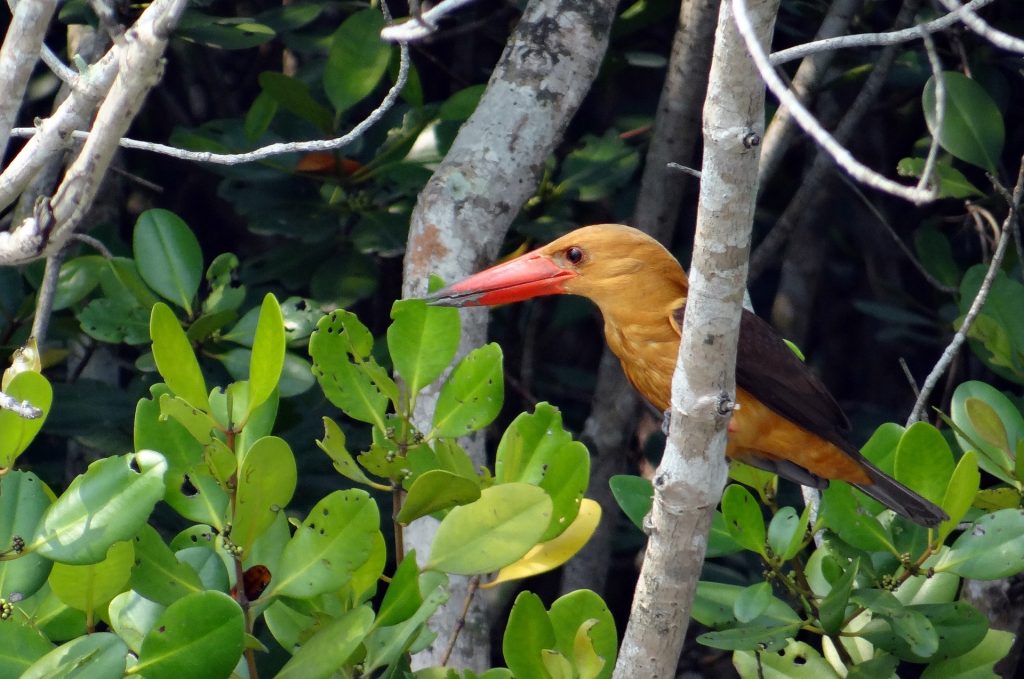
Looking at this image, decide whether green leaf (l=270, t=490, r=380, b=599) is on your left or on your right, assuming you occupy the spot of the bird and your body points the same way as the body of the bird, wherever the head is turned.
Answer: on your left

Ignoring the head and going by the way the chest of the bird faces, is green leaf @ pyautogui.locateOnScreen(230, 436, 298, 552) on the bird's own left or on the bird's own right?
on the bird's own left

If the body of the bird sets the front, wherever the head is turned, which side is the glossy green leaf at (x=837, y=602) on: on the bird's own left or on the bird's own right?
on the bird's own left

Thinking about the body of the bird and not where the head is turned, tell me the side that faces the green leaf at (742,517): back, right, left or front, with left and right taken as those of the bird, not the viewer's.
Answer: left

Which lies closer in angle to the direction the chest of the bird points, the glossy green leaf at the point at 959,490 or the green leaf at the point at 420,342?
the green leaf

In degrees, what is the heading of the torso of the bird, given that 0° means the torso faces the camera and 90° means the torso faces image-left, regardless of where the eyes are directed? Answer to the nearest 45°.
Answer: approximately 90°

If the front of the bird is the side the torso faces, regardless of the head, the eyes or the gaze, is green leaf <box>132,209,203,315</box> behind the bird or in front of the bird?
in front
